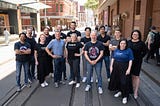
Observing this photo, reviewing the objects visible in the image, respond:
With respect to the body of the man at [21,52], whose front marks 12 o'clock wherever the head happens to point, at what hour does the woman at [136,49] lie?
The woman is roughly at 10 o'clock from the man.

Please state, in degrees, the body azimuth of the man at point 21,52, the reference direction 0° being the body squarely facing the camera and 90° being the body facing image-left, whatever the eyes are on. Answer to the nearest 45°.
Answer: approximately 0°

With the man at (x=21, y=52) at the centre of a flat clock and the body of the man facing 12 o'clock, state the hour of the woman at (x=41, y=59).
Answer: The woman is roughly at 8 o'clock from the man.

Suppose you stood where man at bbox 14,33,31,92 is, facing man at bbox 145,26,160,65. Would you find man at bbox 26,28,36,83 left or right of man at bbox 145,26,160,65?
left

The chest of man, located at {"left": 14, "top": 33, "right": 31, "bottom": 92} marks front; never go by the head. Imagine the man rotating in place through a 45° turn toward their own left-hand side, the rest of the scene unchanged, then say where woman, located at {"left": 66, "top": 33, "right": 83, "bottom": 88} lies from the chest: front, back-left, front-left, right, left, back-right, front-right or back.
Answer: front-left

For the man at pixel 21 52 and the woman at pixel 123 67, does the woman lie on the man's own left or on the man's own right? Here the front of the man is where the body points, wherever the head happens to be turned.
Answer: on the man's own left

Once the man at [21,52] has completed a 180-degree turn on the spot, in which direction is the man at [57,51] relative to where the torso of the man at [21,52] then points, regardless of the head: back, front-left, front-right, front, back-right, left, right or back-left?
right

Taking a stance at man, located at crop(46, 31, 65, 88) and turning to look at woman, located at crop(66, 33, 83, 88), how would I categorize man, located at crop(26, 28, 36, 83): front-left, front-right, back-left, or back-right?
back-left

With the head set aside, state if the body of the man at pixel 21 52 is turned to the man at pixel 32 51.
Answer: no

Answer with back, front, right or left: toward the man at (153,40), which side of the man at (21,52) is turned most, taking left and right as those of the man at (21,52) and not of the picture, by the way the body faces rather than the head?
left
